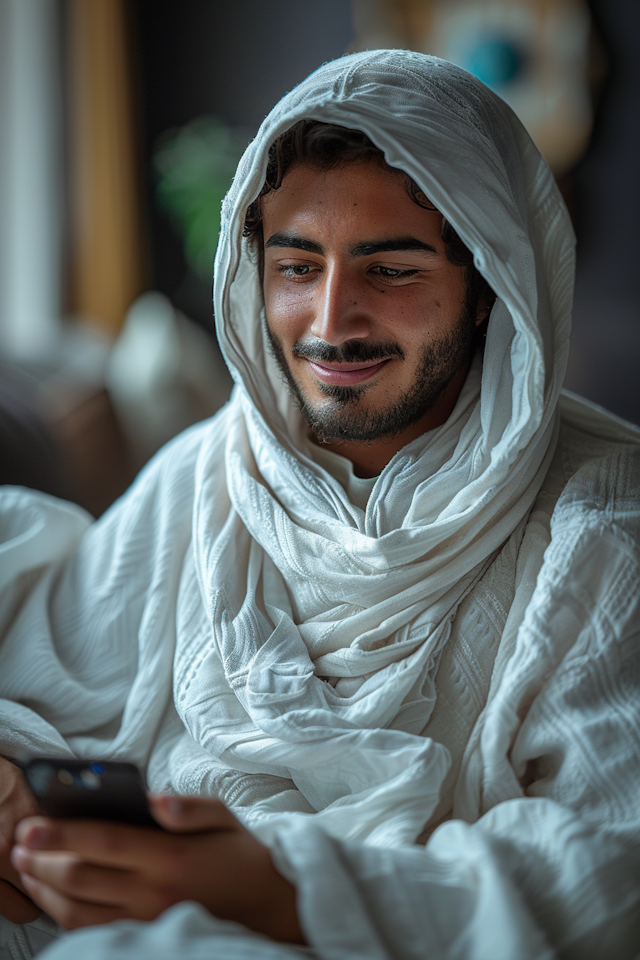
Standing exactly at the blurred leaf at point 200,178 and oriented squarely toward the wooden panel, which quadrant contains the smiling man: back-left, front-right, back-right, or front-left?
back-left

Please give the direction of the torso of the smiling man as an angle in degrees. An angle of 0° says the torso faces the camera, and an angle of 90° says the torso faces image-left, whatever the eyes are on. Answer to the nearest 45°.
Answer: approximately 45°

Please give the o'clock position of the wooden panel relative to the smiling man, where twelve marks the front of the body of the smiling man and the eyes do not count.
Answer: The wooden panel is roughly at 4 o'clock from the smiling man.

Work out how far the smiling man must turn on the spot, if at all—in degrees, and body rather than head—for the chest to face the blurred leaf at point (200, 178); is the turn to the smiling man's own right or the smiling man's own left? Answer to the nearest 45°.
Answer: approximately 135° to the smiling man's own right
